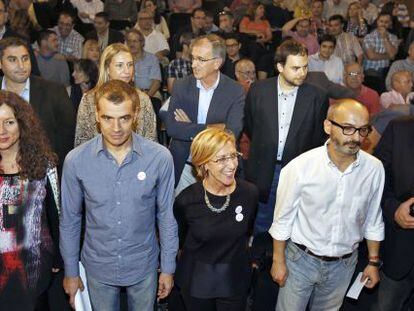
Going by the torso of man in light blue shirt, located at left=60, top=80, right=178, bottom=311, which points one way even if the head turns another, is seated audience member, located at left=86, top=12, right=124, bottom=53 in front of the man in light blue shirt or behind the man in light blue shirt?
behind

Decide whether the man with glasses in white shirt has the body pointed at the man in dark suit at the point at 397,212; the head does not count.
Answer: no

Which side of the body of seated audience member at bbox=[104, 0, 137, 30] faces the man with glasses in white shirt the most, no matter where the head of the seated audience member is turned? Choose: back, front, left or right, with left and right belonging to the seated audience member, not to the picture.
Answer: front

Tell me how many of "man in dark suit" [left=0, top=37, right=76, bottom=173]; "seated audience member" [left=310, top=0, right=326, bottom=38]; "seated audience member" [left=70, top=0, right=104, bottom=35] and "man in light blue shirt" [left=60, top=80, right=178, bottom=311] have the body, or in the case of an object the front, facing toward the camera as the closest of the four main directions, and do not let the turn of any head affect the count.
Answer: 4

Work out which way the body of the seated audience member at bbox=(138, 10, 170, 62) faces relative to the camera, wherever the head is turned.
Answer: toward the camera

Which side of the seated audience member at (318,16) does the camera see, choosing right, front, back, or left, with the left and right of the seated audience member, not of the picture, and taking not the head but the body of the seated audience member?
front

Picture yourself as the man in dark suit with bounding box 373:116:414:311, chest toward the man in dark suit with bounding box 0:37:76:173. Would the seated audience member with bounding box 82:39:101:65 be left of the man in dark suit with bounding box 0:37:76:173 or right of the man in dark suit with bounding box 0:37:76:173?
right

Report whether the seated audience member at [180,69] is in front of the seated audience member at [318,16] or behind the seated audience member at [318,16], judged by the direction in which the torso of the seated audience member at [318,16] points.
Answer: in front

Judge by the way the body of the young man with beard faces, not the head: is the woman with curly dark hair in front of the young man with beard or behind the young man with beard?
in front

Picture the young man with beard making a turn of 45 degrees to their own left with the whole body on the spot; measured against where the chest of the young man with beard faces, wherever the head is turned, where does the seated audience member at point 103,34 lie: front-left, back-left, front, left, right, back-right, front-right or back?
back

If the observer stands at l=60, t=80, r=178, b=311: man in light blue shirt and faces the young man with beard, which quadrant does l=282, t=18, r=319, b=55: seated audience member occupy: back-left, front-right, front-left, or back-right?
front-left

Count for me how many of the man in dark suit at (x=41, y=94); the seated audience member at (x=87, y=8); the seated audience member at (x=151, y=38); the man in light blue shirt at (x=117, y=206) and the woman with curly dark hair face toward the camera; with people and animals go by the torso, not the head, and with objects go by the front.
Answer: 5

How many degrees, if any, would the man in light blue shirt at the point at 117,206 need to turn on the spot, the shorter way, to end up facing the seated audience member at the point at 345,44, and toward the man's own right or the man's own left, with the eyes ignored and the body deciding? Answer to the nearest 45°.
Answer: approximately 135° to the man's own left

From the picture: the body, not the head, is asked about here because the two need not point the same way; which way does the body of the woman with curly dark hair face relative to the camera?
toward the camera

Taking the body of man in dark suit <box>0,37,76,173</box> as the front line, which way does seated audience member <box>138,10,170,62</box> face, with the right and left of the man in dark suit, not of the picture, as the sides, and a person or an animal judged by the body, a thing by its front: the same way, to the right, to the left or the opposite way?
the same way

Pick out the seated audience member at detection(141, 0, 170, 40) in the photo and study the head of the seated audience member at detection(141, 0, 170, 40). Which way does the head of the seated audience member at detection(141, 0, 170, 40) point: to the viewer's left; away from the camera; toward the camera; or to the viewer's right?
toward the camera

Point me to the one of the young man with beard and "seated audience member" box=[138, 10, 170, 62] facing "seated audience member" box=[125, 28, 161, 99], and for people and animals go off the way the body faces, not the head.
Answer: "seated audience member" box=[138, 10, 170, 62]

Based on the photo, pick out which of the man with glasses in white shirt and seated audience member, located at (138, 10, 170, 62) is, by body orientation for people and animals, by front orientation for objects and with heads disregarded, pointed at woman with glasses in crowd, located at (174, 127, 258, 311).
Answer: the seated audience member

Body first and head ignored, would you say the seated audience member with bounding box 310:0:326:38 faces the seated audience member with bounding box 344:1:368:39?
no
